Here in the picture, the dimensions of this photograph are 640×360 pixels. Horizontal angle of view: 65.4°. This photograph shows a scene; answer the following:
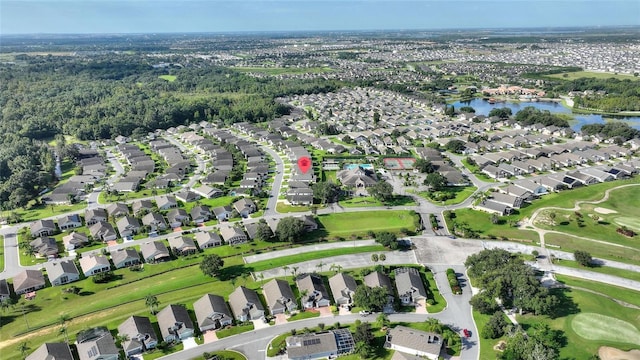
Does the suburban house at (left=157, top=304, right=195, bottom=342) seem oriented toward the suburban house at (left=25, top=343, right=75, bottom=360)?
no

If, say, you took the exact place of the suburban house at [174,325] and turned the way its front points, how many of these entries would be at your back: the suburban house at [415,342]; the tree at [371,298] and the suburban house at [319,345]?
0

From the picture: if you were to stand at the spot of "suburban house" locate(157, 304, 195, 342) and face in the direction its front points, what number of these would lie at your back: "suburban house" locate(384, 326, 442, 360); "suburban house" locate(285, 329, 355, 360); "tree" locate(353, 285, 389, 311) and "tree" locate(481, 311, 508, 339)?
0

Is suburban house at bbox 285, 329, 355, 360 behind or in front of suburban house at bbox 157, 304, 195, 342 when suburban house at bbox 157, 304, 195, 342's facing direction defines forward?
in front

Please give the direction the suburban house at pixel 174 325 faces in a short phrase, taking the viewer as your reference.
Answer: facing the viewer and to the right of the viewer

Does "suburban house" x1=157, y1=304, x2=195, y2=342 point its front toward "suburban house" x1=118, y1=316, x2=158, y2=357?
no

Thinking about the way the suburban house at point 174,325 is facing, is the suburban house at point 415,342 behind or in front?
in front

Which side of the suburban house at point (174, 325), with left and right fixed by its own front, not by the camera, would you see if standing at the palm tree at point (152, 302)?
back

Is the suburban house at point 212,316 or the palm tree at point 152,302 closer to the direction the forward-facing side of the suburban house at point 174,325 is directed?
the suburban house
